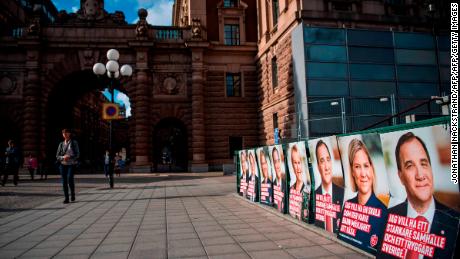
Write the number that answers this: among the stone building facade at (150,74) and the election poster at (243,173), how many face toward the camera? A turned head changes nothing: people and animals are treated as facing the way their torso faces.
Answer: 1

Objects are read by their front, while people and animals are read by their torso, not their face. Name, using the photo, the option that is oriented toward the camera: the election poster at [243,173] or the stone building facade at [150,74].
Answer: the stone building facade

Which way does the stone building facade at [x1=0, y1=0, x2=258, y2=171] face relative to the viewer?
toward the camera

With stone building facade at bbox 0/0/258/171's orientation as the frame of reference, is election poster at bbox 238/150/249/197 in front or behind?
in front

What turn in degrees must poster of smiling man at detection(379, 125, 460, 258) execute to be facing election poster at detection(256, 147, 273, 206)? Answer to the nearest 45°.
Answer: approximately 90° to its right

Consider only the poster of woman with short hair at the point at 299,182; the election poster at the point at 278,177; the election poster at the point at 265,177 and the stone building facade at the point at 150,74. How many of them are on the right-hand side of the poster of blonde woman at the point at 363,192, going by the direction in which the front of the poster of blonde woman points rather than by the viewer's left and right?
4

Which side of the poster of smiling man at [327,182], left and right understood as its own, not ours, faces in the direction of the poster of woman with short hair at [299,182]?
right

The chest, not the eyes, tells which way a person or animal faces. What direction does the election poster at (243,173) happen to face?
to the viewer's left

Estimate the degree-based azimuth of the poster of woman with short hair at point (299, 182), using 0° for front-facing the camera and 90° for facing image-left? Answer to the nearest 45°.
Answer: approximately 45°

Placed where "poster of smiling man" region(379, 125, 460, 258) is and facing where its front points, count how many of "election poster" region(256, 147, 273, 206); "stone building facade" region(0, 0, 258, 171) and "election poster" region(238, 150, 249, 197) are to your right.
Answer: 3

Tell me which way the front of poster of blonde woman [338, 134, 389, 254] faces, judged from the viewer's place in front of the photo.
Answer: facing the viewer and to the left of the viewer

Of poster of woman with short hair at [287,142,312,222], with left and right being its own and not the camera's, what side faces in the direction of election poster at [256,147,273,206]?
right

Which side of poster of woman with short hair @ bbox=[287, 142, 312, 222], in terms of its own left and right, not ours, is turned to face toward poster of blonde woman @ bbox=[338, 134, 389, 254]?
left
